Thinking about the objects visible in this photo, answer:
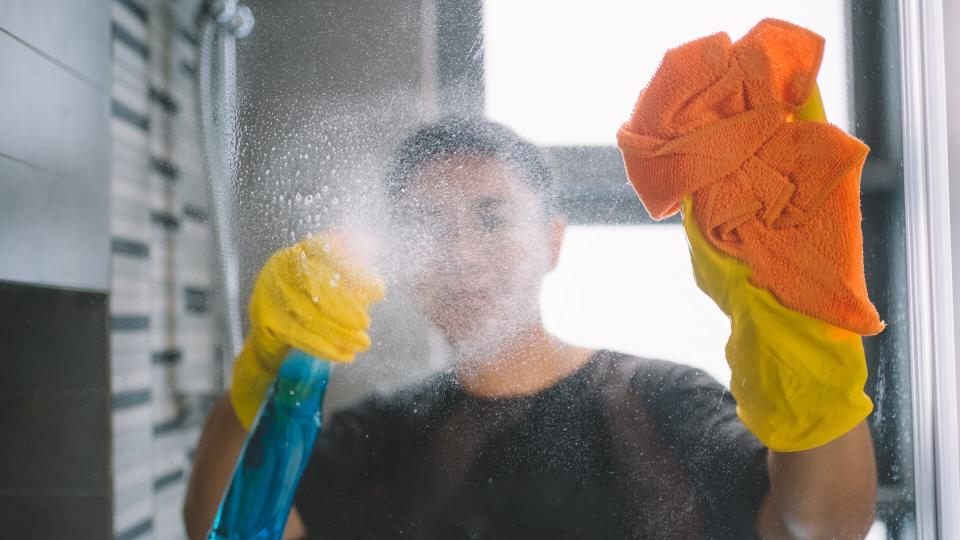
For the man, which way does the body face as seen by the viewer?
toward the camera

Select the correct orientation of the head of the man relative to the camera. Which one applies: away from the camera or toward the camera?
toward the camera
